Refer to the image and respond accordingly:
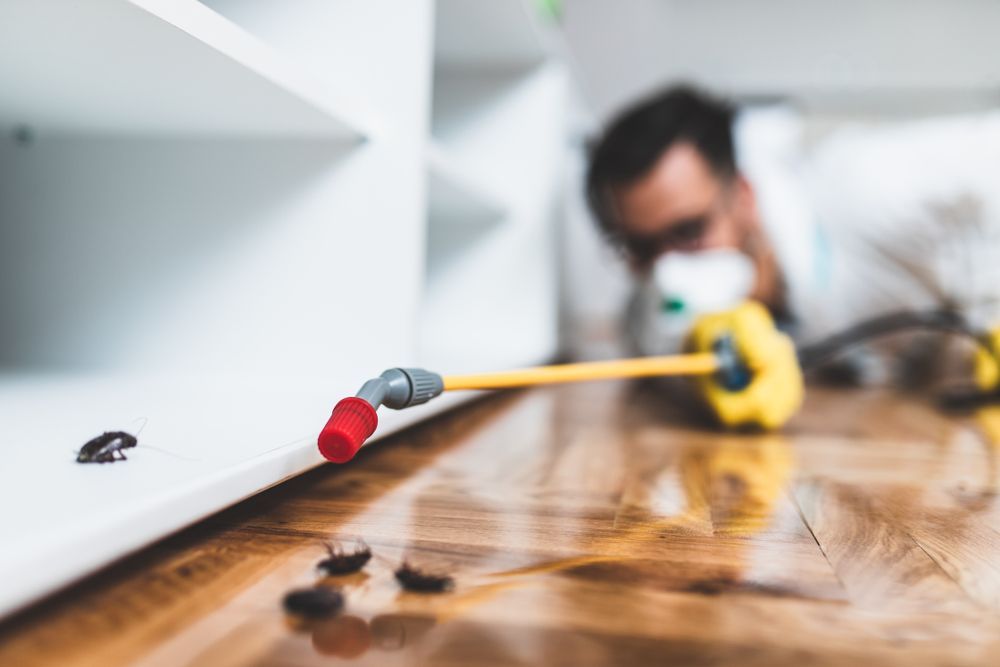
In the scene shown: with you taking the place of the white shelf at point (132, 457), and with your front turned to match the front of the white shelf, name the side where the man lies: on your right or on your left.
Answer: on your left

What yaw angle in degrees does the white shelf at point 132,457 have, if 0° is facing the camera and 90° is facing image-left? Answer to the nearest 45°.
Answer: approximately 315°

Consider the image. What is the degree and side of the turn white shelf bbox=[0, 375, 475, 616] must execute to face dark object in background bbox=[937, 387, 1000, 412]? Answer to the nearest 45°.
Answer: approximately 45° to its left
